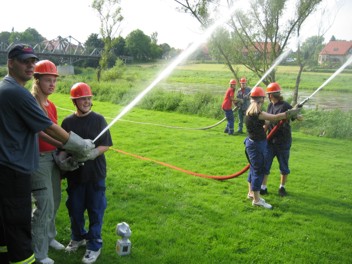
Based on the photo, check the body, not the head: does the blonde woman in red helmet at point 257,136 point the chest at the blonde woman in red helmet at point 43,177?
no

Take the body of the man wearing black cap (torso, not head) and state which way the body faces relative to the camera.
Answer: to the viewer's right

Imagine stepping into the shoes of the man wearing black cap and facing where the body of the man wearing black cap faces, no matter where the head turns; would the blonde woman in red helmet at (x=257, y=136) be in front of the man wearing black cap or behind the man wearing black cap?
in front

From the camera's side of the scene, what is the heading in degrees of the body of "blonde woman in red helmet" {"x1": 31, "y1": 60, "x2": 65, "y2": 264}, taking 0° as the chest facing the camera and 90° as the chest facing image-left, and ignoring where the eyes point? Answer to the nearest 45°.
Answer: approximately 315°

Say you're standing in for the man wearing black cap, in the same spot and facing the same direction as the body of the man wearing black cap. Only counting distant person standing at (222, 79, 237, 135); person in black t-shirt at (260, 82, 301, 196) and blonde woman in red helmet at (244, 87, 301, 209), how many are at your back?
0

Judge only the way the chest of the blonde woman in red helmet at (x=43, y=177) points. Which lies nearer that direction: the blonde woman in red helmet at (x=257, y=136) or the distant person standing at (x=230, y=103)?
the blonde woman in red helmet

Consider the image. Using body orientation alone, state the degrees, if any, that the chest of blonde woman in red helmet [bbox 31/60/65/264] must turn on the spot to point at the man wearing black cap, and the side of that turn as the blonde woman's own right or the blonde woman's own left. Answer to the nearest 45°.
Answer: approximately 45° to the blonde woman's own right

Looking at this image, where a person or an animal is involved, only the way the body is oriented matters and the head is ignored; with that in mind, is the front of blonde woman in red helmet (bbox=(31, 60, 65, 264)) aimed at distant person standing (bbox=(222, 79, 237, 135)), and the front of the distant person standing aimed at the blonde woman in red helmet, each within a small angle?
no

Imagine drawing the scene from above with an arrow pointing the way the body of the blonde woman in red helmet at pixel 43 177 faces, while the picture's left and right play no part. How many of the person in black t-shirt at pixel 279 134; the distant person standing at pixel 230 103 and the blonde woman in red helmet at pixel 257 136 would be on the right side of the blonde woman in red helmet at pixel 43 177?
0

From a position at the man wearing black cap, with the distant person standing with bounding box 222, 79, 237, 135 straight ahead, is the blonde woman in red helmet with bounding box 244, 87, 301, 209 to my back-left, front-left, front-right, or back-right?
front-right

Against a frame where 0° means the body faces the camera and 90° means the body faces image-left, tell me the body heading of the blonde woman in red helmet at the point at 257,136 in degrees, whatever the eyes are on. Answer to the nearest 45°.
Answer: approximately 270°

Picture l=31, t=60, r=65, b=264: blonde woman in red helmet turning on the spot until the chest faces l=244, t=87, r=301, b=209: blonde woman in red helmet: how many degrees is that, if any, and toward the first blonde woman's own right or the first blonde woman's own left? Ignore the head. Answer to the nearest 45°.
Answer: approximately 45° to the first blonde woman's own left

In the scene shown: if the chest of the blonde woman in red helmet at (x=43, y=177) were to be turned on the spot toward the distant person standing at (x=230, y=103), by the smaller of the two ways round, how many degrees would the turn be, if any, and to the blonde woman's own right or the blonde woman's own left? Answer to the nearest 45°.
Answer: approximately 90° to the blonde woman's own left
